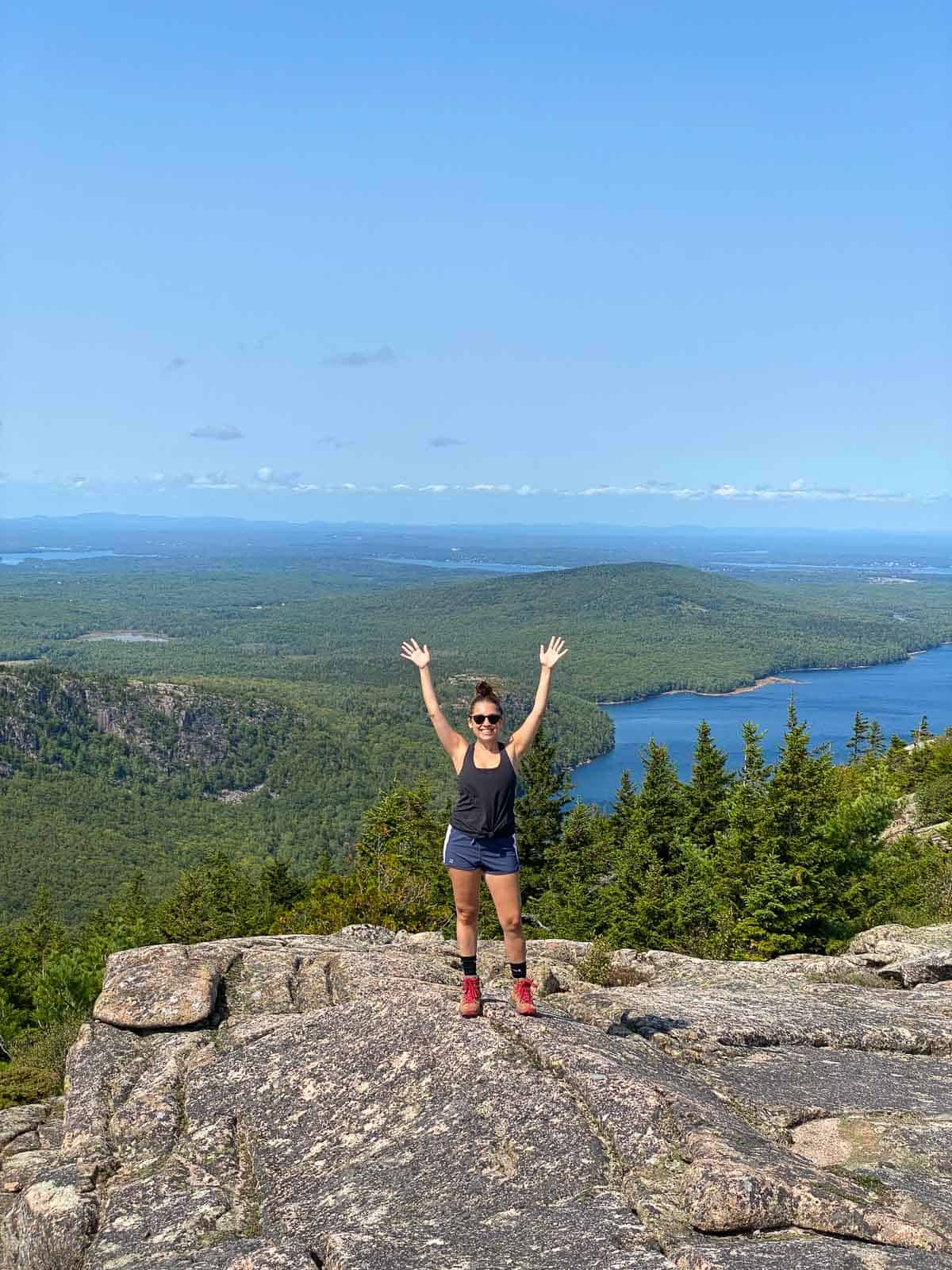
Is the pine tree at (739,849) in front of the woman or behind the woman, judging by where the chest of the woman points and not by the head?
behind

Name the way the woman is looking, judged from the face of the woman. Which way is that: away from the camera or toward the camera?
toward the camera

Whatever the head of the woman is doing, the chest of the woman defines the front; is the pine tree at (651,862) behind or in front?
behind

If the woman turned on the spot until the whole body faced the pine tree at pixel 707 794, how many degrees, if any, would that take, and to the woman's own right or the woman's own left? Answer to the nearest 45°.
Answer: approximately 180°

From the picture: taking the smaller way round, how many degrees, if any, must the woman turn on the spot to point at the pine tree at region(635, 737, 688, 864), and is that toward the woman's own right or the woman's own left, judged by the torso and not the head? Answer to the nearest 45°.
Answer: approximately 180°

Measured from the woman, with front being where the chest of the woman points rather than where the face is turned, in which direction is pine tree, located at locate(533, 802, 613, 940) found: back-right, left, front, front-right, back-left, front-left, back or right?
back

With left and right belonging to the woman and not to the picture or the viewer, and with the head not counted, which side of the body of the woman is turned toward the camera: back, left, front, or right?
front

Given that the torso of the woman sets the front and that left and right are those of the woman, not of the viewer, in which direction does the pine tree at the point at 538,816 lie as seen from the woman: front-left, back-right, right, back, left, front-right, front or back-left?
back
